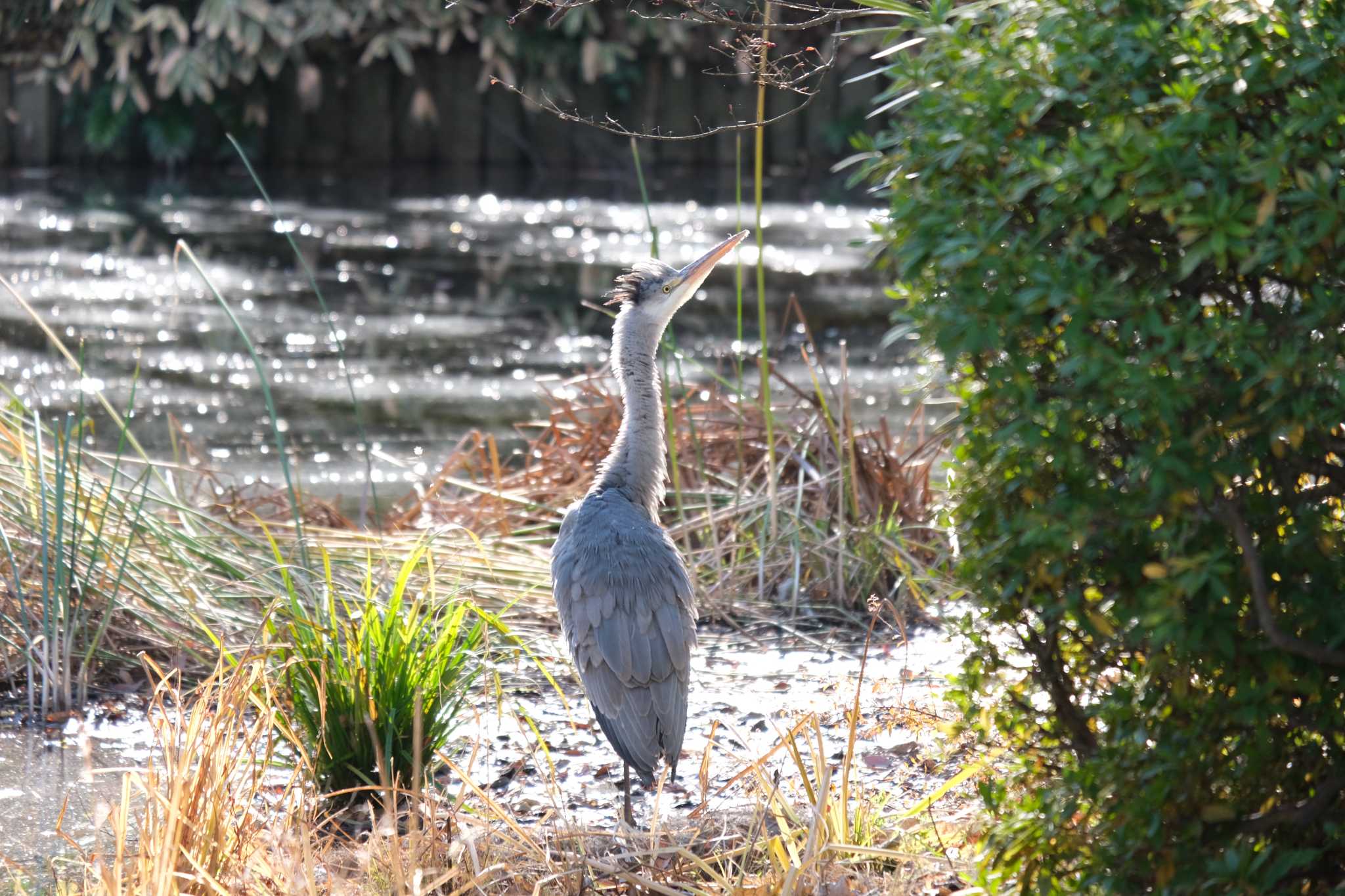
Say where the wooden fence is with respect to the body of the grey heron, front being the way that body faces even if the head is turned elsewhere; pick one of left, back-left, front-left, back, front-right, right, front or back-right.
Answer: front

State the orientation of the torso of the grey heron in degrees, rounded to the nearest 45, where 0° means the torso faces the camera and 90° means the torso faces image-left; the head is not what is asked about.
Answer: approximately 180°

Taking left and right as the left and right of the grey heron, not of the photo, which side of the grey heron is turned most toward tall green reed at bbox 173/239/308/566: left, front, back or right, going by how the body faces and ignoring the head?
left
